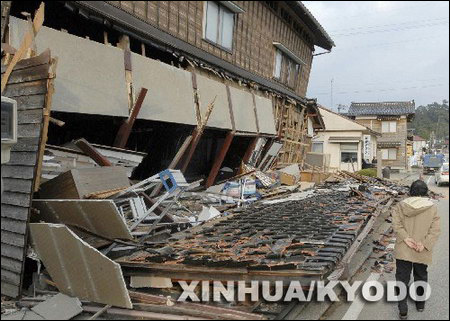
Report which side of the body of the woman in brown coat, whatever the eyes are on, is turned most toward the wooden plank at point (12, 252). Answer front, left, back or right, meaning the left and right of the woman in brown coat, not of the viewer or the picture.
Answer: left

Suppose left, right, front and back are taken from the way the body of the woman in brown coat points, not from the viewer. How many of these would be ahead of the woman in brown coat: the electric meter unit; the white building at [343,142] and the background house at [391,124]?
2

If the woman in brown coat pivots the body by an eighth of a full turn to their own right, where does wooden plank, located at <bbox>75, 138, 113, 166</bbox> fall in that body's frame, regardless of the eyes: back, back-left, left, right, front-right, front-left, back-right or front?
back-left

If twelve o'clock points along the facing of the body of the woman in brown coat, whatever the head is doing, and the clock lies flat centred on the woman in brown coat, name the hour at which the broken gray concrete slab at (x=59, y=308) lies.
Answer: The broken gray concrete slab is roughly at 8 o'clock from the woman in brown coat.

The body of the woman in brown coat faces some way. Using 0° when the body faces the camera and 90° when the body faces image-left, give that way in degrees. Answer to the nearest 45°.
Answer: approximately 180°

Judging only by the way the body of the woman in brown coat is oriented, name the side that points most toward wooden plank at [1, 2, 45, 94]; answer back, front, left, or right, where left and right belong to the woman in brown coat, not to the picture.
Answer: left

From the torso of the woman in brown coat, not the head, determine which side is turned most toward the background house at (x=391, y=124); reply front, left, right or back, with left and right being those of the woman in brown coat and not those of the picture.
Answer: front

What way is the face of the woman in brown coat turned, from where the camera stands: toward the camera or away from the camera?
away from the camera

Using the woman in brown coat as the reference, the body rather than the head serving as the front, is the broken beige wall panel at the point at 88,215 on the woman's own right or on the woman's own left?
on the woman's own left

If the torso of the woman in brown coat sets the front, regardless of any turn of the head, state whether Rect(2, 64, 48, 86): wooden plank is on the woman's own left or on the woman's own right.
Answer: on the woman's own left
